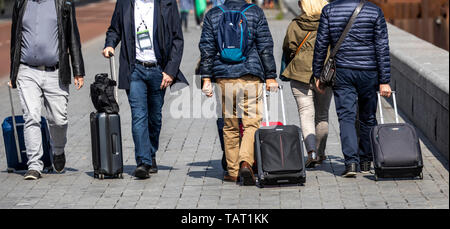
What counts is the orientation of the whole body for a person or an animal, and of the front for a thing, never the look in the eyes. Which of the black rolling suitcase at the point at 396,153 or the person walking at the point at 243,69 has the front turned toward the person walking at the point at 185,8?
the person walking at the point at 243,69

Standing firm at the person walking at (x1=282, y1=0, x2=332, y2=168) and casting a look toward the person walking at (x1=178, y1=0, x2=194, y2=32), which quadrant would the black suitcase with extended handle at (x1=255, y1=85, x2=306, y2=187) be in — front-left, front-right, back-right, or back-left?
back-left

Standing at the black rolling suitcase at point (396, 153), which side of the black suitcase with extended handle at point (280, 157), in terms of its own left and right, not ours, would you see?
left

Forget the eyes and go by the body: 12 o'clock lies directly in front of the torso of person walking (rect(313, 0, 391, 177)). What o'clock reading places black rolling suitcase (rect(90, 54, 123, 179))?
The black rolling suitcase is roughly at 9 o'clock from the person walking.

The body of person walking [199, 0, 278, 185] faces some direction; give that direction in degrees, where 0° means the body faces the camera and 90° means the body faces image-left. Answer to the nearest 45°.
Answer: approximately 180°
